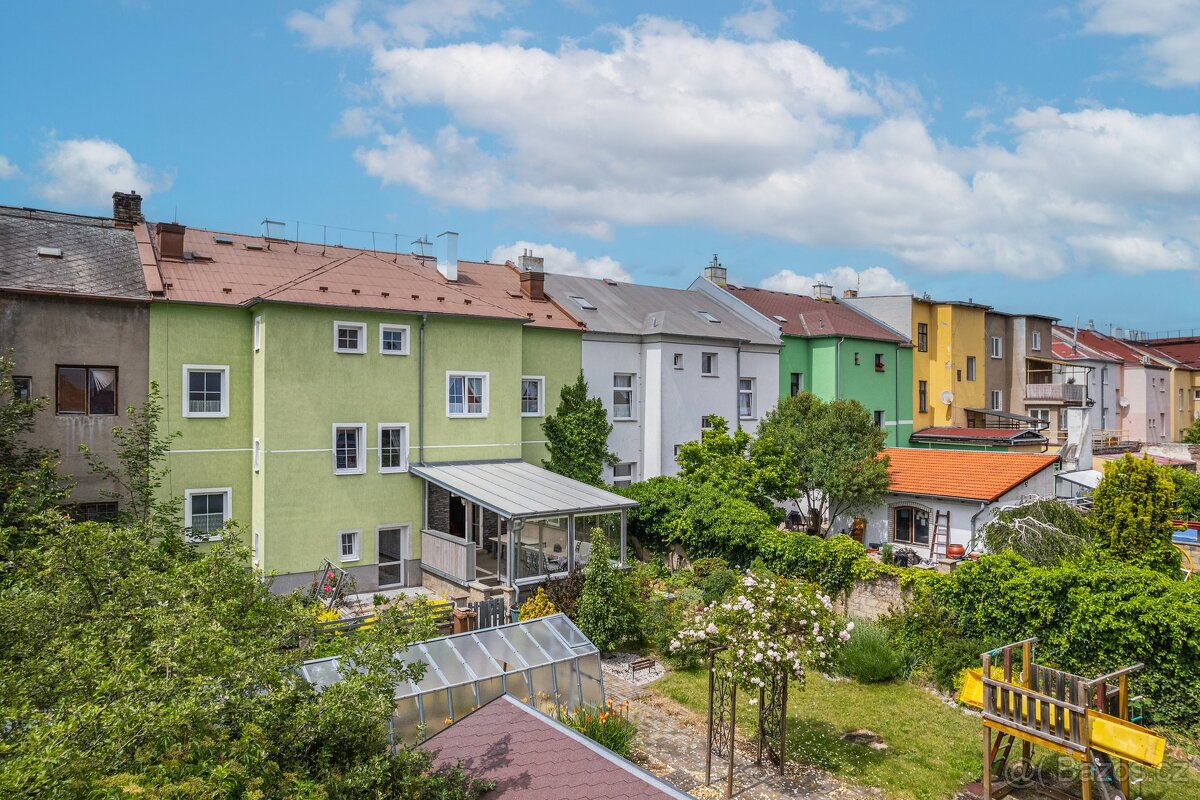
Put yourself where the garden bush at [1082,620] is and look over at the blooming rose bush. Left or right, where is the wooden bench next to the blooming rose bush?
right

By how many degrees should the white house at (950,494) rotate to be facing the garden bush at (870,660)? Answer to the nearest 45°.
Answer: approximately 45° to its left

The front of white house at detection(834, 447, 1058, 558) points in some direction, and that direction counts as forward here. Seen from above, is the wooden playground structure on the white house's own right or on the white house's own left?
on the white house's own left

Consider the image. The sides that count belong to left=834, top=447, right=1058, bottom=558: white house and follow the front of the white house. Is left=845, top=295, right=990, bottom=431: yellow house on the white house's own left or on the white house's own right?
on the white house's own right

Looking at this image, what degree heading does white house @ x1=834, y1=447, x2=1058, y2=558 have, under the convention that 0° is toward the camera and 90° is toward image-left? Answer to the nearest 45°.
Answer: approximately 45°

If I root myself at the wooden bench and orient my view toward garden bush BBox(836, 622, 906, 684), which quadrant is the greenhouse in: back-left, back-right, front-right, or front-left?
back-right

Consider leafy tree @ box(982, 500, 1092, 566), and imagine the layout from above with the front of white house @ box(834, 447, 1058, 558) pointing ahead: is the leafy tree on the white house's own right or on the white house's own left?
on the white house's own left

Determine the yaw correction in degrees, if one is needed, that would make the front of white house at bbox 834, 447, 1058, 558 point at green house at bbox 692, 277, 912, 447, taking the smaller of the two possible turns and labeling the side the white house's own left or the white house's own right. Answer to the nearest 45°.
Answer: approximately 90° to the white house's own right

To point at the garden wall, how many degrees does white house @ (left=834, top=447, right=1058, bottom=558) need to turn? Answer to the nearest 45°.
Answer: approximately 45° to its left
